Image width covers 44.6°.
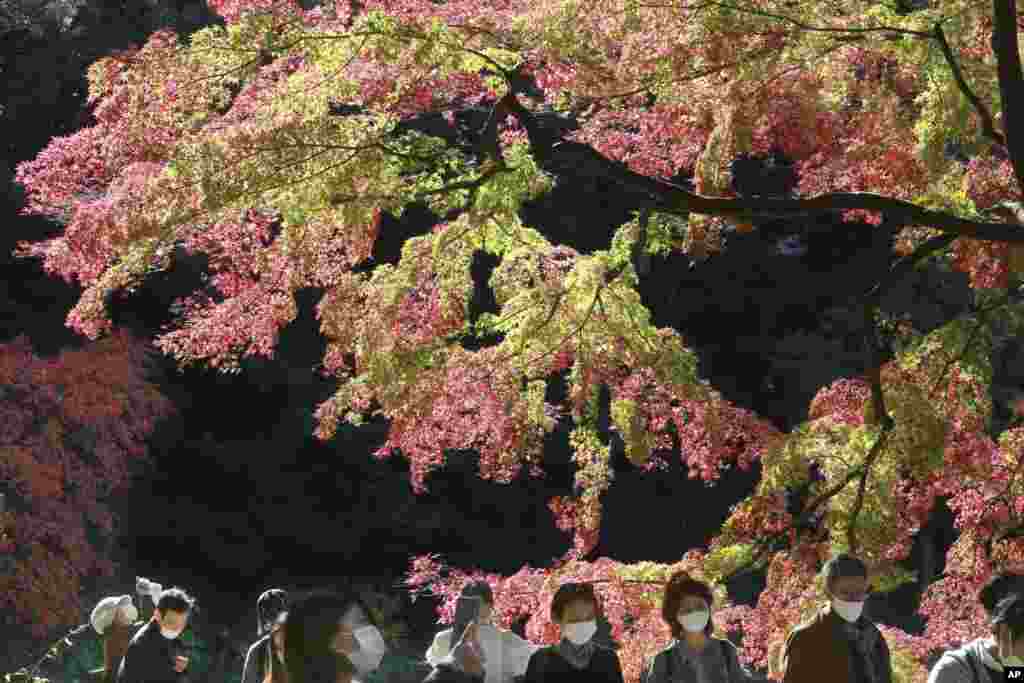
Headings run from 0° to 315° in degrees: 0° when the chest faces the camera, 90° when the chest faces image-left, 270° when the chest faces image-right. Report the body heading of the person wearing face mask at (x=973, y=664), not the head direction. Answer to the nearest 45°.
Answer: approximately 315°

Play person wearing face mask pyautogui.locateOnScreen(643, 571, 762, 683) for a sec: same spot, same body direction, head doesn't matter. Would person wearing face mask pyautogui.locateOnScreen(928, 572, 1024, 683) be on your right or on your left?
on your left

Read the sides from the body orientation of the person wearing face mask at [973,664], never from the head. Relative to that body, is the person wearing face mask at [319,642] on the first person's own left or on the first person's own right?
on the first person's own right

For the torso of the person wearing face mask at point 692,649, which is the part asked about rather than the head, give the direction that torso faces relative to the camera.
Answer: toward the camera

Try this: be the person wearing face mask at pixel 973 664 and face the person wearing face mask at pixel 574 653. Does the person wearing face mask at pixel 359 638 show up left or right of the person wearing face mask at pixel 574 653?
left

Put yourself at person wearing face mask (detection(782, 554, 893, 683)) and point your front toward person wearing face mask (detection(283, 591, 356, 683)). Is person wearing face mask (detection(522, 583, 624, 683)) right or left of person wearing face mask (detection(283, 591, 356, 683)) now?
right

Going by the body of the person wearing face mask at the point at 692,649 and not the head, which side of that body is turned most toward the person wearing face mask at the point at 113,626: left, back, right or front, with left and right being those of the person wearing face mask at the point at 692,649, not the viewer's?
right

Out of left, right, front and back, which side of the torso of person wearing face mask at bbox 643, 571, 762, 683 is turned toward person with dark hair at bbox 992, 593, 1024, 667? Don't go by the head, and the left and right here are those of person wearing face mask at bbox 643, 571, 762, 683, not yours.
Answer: left
